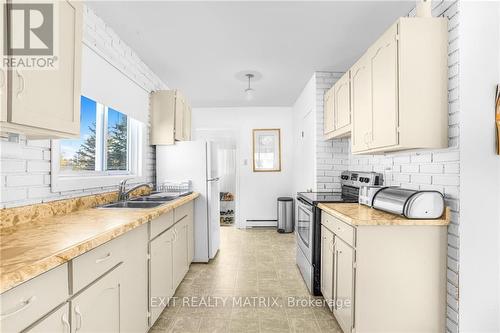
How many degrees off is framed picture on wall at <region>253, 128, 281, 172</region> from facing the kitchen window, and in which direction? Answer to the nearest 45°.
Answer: approximately 45° to its right

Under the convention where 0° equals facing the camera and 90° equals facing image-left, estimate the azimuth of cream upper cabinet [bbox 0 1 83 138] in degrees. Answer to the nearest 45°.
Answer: approximately 315°

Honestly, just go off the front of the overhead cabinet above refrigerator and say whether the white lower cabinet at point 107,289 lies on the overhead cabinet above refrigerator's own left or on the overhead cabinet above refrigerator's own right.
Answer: on the overhead cabinet above refrigerator's own right

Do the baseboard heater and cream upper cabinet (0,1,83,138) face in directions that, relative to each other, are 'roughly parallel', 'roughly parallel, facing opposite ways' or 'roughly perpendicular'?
roughly perpendicular

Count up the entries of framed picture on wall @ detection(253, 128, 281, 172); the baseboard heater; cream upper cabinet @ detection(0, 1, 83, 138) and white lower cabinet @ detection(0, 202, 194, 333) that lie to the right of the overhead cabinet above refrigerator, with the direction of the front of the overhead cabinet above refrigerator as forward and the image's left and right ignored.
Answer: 2

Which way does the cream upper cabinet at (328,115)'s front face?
to the viewer's left

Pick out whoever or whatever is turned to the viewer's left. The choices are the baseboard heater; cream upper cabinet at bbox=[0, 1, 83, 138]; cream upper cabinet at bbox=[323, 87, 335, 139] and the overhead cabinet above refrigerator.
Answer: cream upper cabinet at bbox=[323, 87, 335, 139]

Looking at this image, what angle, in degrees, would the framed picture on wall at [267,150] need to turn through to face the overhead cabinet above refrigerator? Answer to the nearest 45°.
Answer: approximately 45° to its right
